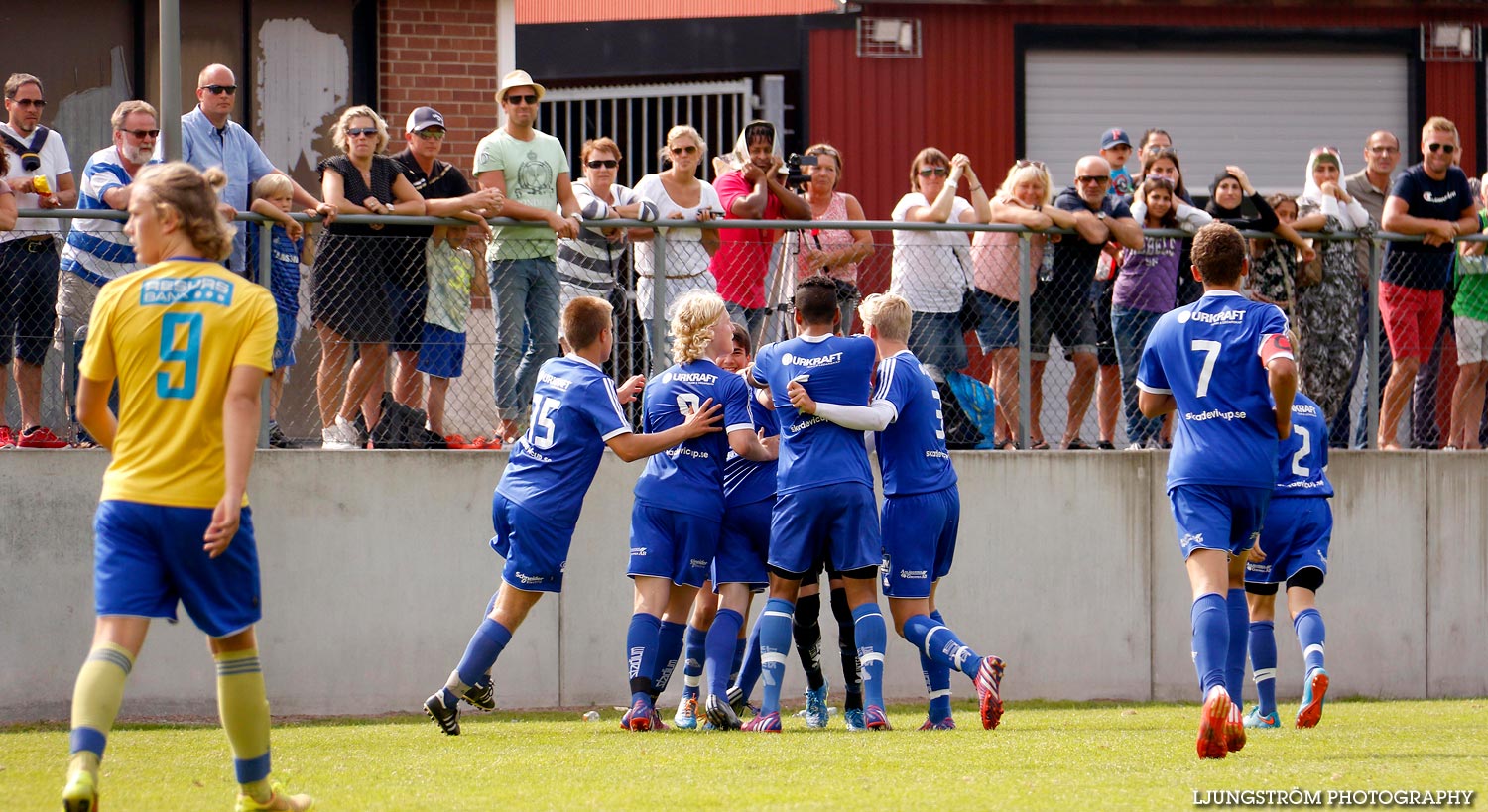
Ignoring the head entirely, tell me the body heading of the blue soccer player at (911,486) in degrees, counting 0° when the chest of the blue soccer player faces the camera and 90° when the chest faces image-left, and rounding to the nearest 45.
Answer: approximately 135°

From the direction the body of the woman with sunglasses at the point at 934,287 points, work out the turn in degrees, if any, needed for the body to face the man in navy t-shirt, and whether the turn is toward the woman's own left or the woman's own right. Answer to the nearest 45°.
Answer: approximately 90° to the woman's own left

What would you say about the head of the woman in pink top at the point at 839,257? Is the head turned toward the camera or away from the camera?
toward the camera

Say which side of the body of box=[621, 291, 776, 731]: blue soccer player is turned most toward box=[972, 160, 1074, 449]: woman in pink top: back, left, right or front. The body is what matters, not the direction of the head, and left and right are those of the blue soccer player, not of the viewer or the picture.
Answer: front

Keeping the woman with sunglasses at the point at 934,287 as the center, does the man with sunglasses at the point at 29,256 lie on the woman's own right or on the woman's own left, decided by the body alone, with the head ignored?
on the woman's own right

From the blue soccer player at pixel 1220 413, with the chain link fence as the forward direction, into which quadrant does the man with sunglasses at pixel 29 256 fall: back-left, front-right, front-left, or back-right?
front-left

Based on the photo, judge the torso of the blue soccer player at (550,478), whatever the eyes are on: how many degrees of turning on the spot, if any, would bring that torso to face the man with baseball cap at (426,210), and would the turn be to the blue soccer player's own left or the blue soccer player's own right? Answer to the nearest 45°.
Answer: approximately 45° to the blue soccer player's own left

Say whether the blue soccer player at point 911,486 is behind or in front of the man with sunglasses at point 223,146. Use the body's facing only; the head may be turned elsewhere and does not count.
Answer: in front

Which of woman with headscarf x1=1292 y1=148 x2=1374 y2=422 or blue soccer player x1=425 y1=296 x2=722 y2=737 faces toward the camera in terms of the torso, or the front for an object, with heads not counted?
the woman with headscarf

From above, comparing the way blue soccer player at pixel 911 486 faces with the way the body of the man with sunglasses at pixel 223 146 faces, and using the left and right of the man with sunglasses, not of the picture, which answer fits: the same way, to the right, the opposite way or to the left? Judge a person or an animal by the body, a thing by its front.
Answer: the opposite way

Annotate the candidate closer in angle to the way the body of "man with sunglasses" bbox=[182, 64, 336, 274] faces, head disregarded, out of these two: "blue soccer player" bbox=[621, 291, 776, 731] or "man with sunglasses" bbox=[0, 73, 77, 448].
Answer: the blue soccer player

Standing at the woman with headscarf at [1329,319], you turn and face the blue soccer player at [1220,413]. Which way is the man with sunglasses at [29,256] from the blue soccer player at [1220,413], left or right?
right

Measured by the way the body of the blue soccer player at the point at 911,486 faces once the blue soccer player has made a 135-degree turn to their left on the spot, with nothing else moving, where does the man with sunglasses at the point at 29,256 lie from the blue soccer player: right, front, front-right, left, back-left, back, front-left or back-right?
right

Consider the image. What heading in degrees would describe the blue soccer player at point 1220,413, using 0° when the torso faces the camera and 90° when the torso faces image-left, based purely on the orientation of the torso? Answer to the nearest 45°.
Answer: approximately 180°

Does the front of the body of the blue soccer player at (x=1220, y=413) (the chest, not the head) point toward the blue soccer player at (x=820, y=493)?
no

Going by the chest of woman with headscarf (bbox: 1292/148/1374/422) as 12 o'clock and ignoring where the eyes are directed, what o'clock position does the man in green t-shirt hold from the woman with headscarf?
The man in green t-shirt is roughly at 2 o'clock from the woman with headscarf.

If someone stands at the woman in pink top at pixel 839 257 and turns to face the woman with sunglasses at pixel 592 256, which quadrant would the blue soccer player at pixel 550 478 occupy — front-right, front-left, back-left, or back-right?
front-left

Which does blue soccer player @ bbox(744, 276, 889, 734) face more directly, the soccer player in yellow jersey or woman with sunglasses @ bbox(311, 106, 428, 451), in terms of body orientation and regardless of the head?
the woman with sunglasses

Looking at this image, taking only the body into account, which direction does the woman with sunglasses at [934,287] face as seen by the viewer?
toward the camera
